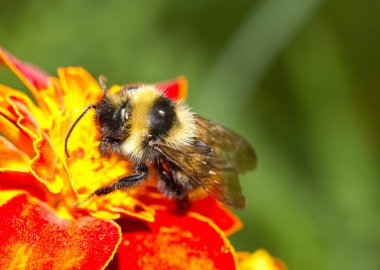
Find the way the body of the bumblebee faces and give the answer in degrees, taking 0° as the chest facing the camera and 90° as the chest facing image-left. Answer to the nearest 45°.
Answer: approximately 90°
